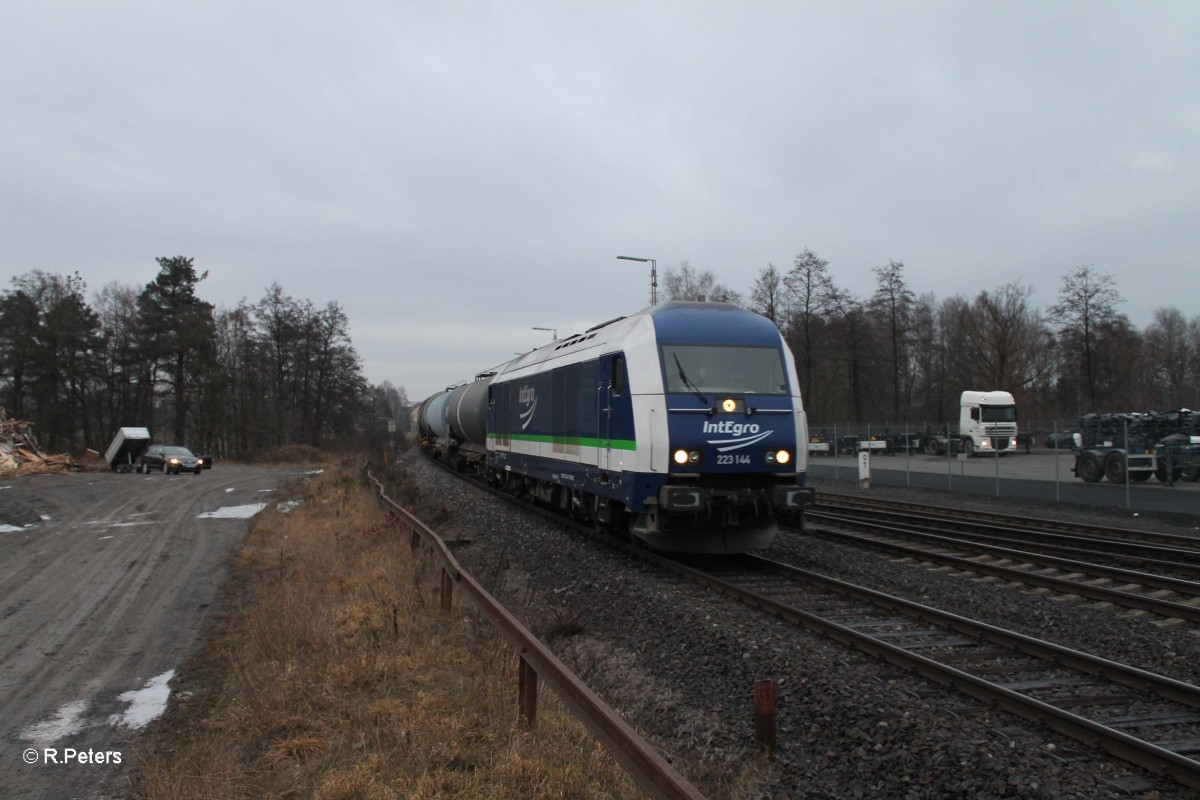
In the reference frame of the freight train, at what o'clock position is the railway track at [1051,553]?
The railway track is roughly at 10 o'clock from the freight train.

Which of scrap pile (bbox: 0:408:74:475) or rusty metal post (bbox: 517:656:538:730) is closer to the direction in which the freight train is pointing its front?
the rusty metal post

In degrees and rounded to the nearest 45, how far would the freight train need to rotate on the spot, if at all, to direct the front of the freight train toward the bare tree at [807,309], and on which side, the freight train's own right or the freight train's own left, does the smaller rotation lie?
approximately 135° to the freight train's own left

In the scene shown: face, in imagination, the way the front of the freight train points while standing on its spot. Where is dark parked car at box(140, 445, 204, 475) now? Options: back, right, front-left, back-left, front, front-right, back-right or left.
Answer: back

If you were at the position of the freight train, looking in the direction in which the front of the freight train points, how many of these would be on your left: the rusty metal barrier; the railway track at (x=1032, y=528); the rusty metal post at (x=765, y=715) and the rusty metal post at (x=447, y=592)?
1

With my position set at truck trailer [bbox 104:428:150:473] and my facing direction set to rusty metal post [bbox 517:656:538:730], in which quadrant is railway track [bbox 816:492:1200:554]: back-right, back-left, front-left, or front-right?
front-left

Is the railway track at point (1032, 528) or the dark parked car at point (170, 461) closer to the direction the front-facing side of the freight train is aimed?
the railway track

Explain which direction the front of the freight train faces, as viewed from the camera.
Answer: facing the viewer and to the right of the viewer

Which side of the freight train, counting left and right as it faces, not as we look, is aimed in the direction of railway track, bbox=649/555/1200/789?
front

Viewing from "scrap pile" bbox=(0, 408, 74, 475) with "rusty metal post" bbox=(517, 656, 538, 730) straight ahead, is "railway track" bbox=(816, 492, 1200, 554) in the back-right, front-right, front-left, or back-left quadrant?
front-left

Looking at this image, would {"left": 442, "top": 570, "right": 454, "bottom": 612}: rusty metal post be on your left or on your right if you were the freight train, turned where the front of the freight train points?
on your right

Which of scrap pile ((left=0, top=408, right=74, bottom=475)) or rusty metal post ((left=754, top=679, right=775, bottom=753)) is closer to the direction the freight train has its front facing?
the rusty metal post

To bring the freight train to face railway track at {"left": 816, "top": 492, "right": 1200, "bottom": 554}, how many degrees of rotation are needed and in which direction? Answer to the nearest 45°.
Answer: approximately 90° to its left
